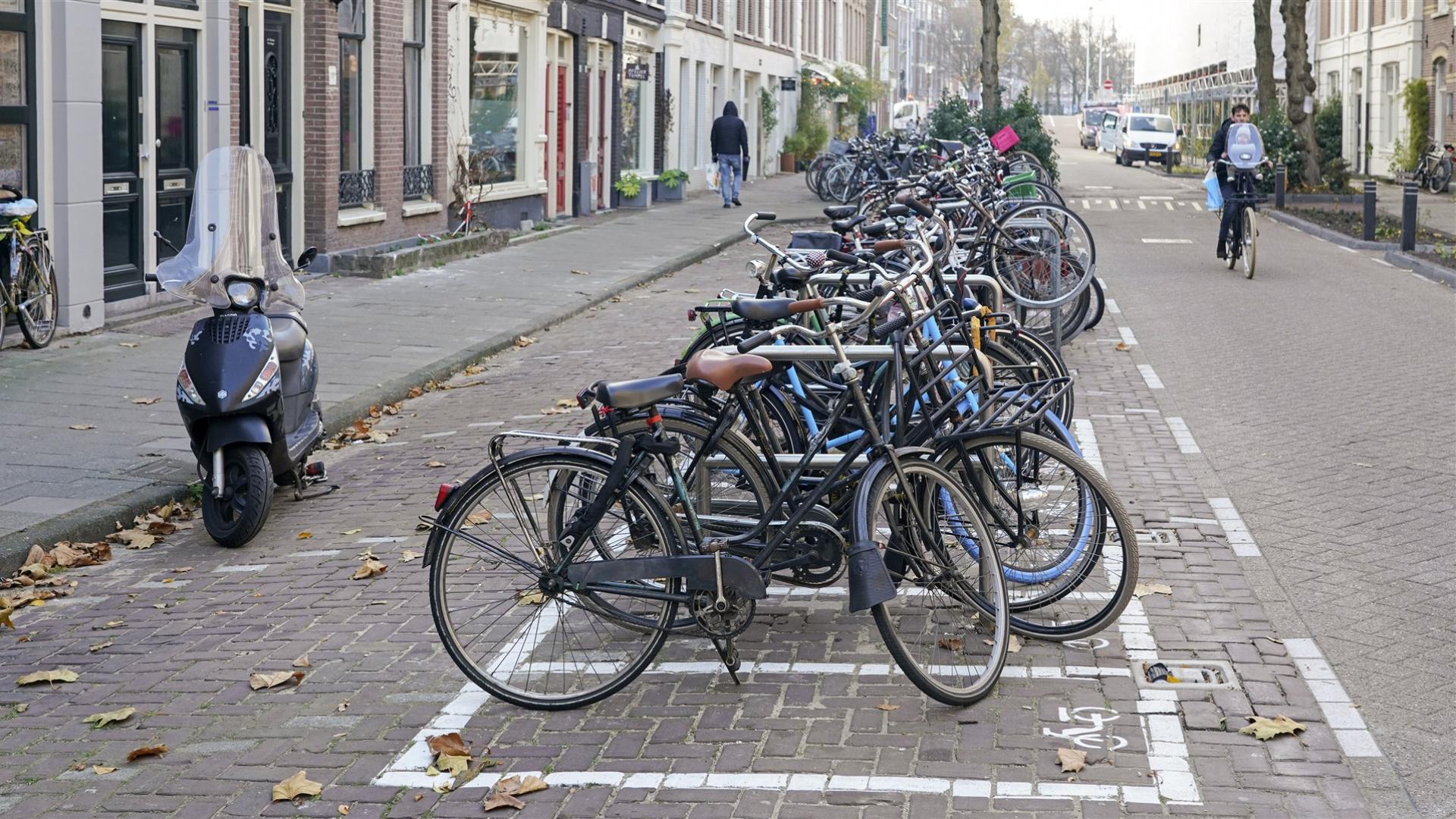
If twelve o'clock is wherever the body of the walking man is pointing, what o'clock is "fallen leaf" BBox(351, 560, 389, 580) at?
The fallen leaf is roughly at 6 o'clock from the walking man.

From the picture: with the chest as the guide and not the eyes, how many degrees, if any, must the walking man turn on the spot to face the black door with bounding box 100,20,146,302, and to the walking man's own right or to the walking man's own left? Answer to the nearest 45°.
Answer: approximately 180°

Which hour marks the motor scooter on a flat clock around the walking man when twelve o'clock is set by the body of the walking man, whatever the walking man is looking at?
The motor scooter is roughly at 6 o'clock from the walking man.

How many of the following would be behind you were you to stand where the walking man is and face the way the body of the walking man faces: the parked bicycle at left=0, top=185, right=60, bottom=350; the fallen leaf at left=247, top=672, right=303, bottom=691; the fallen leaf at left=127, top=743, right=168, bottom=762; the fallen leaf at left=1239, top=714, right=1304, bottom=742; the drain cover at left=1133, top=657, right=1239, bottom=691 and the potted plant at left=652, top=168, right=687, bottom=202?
5

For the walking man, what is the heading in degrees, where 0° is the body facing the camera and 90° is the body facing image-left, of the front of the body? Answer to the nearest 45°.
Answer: approximately 180°

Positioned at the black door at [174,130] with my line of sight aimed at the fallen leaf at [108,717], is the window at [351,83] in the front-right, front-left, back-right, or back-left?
back-left

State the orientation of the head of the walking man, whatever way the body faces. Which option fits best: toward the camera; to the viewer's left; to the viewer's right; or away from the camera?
away from the camera

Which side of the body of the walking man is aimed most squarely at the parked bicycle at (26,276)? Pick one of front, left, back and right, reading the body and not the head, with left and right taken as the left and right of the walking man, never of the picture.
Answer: back
